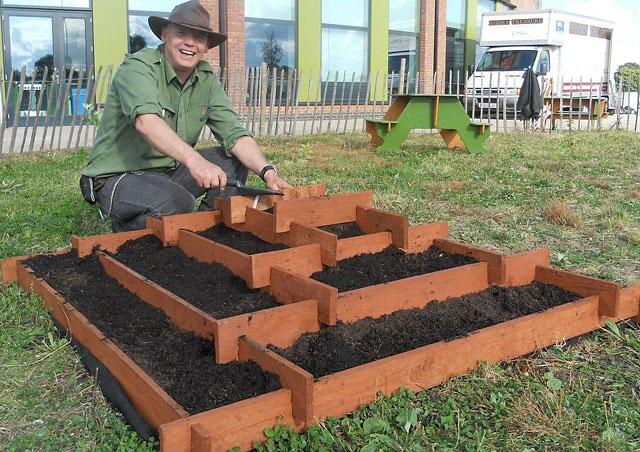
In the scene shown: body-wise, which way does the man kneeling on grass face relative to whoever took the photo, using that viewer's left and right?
facing the viewer and to the right of the viewer

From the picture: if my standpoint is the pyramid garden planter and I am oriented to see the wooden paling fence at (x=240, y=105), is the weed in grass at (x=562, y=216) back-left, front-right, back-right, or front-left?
front-right

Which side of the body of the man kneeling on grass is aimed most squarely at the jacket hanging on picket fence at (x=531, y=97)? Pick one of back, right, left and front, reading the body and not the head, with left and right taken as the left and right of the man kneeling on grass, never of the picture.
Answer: left

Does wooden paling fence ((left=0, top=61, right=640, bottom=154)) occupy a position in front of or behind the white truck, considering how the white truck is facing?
in front

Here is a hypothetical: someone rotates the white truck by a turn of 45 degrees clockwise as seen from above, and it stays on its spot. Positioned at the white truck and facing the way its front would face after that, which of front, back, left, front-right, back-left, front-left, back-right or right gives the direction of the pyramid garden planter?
left

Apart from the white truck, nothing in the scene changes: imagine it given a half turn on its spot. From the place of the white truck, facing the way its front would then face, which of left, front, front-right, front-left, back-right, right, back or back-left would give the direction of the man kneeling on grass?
back-right

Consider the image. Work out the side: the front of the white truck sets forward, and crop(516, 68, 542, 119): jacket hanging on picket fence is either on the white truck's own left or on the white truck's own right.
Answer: on the white truck's own left

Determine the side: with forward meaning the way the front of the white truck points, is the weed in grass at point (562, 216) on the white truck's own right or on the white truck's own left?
on the white truck's own left
